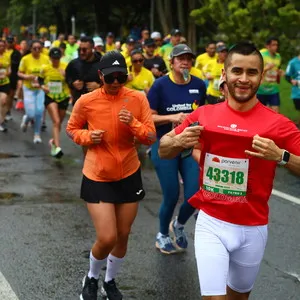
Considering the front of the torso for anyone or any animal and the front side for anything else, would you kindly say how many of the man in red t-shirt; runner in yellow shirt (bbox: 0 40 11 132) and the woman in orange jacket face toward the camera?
3

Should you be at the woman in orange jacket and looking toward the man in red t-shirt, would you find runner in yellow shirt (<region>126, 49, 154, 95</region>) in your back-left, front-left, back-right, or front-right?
back-left

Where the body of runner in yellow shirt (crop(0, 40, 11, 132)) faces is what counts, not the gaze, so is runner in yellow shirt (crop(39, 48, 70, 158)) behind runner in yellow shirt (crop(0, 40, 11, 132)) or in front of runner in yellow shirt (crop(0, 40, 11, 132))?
in front

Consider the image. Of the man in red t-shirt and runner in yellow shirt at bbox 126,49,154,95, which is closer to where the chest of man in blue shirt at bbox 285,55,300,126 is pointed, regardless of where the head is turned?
the man in red t-shirt

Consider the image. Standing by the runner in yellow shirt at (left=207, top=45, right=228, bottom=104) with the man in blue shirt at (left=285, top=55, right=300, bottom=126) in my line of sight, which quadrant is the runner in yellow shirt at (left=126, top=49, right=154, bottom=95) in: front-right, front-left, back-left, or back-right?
back-right

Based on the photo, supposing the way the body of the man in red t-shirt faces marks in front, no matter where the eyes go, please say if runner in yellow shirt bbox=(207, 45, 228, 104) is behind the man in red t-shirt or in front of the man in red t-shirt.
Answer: behind

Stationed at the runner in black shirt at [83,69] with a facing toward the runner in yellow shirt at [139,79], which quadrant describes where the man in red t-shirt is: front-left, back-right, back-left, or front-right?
back-right

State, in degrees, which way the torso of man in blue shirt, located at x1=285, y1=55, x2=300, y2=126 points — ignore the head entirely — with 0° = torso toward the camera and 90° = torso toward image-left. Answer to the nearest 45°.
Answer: approximately 315°

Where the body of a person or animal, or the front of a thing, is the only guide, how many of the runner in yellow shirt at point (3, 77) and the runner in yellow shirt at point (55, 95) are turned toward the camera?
2
